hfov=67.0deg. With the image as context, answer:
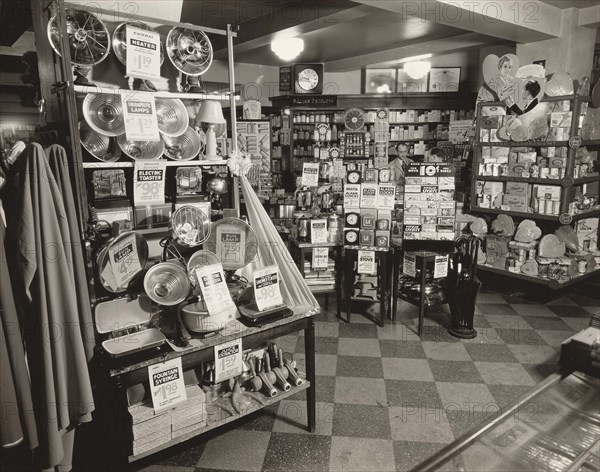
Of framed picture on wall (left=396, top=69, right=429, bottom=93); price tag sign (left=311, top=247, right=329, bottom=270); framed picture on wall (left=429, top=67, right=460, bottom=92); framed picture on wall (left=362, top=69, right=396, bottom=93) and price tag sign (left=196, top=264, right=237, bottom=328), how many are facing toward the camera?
5

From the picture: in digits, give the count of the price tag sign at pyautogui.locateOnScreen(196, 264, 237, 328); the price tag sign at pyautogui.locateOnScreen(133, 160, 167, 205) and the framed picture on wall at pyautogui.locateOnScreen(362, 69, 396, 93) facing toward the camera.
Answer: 3

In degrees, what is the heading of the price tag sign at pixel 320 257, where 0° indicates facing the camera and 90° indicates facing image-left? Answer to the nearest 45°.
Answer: approximately 0°

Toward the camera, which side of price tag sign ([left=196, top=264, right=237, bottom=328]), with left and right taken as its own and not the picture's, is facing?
front

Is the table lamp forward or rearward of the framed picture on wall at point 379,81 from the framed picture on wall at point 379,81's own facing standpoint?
forward

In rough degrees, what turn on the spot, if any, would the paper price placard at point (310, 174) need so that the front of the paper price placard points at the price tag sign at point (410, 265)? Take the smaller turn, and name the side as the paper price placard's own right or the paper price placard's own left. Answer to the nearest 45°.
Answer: approximately 45° to the paper price placard's own left

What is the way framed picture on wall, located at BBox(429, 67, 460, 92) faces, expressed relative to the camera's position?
facing the viewer

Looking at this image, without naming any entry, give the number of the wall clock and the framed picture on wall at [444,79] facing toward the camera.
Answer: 2

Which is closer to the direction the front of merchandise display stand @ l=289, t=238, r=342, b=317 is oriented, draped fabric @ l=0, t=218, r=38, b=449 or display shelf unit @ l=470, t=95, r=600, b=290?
the draped fabric

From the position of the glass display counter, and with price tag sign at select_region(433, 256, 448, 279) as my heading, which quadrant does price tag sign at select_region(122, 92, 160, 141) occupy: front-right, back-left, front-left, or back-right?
front-left

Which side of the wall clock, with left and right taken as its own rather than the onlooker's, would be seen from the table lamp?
front

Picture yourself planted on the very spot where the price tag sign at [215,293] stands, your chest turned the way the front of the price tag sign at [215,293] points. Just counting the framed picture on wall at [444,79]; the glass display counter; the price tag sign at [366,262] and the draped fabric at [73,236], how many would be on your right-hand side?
1

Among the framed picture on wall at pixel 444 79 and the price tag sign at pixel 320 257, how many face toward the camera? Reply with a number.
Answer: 2

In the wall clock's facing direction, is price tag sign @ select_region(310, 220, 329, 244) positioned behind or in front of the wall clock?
in front

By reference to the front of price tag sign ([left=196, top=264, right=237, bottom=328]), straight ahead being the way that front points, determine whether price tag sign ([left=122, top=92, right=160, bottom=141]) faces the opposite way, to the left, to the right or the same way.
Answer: the same way

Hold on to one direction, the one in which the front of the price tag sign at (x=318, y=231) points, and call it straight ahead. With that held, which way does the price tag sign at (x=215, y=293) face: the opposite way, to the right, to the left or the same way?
the same way

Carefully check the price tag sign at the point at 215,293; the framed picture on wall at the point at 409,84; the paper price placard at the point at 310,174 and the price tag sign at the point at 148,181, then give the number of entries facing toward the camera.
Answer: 4
